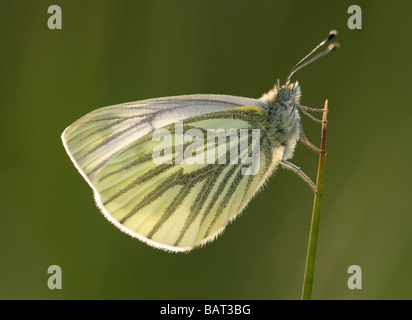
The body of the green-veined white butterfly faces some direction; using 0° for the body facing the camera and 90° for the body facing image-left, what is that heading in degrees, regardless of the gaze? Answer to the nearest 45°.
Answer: approximately 270°
